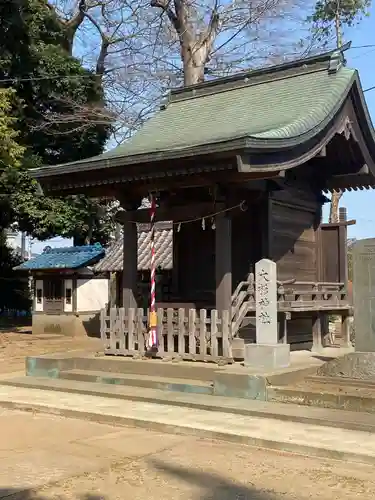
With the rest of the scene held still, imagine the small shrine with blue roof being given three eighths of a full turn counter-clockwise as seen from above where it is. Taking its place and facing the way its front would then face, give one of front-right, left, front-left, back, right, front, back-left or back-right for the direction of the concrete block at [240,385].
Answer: right

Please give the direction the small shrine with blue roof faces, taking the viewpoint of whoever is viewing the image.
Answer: facing the viewer and to the left of the viewer

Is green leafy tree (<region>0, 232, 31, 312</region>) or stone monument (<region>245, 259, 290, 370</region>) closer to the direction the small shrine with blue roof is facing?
the stone monument

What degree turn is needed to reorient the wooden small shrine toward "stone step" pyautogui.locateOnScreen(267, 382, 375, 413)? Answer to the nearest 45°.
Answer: approximately 45° to its left

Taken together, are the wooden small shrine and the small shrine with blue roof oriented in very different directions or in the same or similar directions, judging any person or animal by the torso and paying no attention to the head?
same or similar directions

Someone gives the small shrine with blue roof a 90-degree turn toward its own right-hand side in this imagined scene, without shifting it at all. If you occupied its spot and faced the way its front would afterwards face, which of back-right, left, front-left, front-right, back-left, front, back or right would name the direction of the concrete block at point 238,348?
back-left

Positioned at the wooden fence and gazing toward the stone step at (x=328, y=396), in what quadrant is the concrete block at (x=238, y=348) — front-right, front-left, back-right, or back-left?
front-left

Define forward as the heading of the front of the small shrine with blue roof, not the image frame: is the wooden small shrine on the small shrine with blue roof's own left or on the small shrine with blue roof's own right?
on the small shrine with blue roof's own left

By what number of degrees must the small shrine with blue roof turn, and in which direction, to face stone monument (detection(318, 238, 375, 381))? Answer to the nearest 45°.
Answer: approximately 45° to its left

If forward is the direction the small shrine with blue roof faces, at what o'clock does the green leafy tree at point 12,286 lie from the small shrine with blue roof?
The green leafy tree is roughly at 4 o'clock from the small shrine with blue roof.

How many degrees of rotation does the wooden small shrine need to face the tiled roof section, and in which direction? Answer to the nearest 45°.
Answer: approximately 135° to its right

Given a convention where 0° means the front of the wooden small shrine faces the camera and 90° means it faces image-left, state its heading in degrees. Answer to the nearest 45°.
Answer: approximately 45°

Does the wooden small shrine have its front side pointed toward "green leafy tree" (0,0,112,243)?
no

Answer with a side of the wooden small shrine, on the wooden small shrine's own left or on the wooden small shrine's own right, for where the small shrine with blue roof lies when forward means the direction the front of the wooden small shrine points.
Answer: on the wooden small shrine's own right

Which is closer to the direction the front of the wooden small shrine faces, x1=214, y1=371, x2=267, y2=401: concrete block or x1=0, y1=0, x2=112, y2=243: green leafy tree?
the concrete block

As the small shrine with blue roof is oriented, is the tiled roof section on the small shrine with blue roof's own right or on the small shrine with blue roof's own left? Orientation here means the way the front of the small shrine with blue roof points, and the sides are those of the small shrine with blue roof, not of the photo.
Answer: on the small shrine with blue roof's own left
